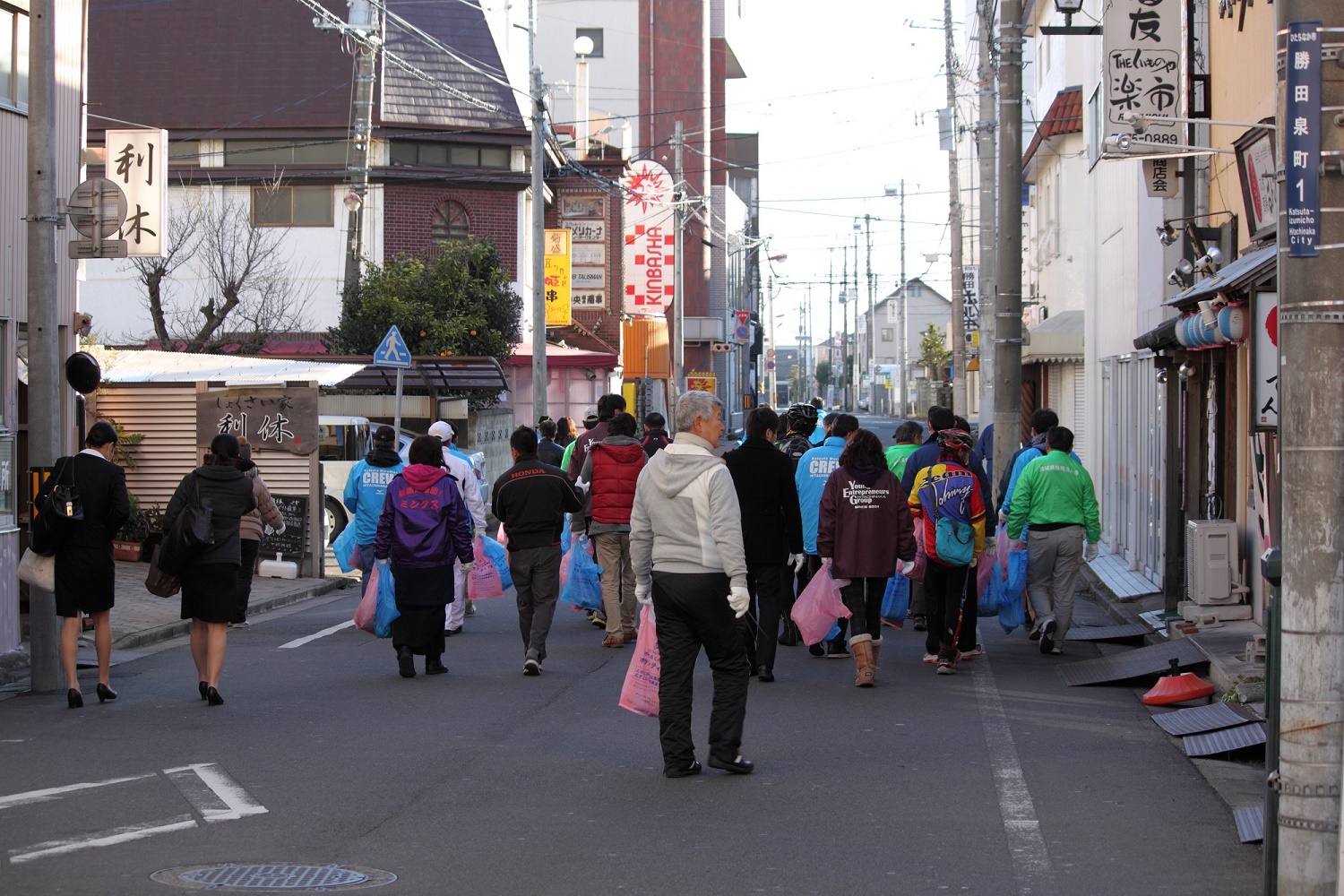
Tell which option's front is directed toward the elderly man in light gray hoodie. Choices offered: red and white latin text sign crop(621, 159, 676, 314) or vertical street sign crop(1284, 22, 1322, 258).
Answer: the red and white latin text sign

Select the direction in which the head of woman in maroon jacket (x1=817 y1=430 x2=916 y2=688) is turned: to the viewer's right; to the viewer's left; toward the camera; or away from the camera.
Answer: away from the camera

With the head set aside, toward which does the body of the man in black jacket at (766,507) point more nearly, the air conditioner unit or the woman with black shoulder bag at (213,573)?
the air conditioner unit

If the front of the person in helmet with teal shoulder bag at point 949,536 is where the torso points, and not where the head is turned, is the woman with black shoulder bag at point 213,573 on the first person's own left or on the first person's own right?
on the first person's own left

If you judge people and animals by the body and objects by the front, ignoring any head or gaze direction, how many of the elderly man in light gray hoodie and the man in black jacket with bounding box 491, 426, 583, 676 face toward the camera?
0

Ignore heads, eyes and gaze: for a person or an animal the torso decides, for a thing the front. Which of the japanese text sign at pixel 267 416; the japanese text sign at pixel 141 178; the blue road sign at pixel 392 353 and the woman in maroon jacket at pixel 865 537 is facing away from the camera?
the woman in maroon jacket

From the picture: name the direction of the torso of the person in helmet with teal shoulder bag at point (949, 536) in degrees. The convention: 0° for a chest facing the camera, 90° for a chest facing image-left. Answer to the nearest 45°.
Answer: approximately 180°

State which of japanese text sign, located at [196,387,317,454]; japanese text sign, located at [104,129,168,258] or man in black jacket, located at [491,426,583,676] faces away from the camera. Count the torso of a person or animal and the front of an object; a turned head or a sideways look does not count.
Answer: the man in black jacket

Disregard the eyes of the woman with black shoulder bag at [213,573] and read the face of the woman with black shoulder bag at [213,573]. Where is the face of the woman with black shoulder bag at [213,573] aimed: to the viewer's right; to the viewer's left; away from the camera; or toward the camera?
away from the camera

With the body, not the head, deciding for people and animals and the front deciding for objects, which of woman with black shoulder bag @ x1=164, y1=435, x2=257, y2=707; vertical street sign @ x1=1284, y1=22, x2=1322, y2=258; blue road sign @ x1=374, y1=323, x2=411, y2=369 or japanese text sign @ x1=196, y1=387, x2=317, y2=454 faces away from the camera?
the woman with black shoulder bag

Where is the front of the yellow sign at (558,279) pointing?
toward the camera

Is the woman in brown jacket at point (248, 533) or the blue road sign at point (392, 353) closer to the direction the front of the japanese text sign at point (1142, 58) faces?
the woman in brown jacket

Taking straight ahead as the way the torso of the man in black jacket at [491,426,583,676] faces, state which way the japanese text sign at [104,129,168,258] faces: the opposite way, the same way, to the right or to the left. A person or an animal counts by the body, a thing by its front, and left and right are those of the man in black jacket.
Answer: the opposite way

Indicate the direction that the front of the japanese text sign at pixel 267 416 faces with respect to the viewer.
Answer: facing the viewer

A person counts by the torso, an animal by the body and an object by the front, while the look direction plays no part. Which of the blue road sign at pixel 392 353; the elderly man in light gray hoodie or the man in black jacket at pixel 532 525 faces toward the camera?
the blue road sign

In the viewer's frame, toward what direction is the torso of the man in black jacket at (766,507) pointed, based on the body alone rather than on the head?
away from the camera

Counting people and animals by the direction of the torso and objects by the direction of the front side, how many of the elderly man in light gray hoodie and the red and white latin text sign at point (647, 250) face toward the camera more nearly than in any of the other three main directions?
1
